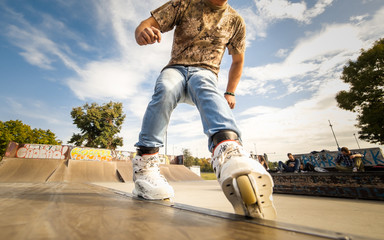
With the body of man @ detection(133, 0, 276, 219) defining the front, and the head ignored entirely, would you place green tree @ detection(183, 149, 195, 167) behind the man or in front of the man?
behind

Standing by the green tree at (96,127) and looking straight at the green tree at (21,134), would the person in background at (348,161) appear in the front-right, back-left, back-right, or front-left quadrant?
back-left

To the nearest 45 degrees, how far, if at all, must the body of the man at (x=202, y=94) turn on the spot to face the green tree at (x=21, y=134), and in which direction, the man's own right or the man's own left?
approximately 135° to the man's own right

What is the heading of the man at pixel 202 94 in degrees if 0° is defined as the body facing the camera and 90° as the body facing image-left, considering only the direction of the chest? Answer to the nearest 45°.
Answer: approximately 0°

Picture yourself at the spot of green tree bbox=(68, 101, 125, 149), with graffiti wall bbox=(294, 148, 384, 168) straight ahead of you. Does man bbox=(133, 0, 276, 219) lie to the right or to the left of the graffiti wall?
right

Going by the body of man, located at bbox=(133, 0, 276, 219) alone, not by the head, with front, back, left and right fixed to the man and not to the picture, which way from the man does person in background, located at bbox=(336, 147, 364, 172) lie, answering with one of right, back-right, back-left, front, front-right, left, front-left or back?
back-left

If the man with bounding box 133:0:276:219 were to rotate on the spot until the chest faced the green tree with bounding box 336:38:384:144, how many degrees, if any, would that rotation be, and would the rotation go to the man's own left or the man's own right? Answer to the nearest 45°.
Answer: approximately 135° to the man's own left

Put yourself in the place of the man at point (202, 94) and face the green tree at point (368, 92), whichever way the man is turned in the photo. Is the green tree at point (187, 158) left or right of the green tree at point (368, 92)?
left

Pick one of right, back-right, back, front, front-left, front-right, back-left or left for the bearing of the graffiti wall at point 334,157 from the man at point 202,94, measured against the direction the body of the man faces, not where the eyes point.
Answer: back-left
